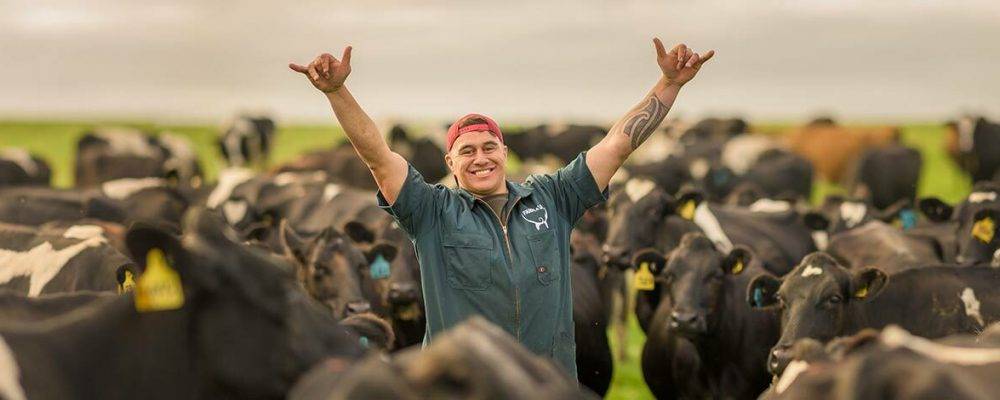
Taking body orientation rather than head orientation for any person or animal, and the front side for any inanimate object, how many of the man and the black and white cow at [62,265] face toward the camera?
1

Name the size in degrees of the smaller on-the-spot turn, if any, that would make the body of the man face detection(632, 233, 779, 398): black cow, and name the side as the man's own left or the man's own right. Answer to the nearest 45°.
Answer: approximately 135° to the man's own left

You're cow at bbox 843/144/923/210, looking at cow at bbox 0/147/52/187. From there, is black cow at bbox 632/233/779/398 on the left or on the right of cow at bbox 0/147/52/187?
left
